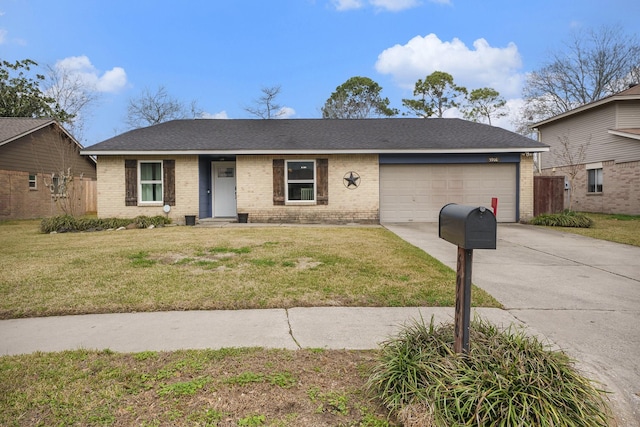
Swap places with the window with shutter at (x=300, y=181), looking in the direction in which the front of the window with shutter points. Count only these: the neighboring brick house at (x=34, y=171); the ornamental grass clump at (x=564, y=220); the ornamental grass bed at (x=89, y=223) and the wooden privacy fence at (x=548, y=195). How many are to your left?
2

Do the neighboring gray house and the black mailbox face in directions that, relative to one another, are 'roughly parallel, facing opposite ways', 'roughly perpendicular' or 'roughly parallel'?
roughly parallel

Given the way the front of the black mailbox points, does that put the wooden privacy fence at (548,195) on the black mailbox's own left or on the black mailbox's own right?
on the black mailbox's own left

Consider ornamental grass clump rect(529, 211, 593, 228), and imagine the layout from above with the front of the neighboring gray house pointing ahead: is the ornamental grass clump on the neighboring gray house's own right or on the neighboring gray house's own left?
on the neighboring gray house's own right

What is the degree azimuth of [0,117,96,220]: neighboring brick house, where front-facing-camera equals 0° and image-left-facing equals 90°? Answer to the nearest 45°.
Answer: approximately 45°

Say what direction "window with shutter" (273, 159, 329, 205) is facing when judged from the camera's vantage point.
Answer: facing the viewer

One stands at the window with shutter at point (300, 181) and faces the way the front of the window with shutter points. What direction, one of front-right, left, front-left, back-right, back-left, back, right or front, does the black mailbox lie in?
front

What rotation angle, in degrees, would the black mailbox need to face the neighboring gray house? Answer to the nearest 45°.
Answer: approximately 135° to its left

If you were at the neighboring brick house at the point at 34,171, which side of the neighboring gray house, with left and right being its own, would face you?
right

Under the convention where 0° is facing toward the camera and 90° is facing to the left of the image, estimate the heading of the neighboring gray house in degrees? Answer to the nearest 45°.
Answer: approximately 315°

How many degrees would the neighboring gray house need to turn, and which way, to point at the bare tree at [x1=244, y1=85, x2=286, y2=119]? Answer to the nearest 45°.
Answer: approximately 135° to its right

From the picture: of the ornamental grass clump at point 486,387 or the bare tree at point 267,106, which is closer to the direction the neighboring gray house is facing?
the ornamental grass clump

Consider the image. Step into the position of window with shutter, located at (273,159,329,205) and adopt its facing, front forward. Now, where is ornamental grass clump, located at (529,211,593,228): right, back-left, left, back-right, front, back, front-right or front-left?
left

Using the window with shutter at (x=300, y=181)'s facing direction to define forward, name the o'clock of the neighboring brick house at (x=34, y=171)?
The neighboring brick house is roughly at 4 o'clock from the window with shutter.

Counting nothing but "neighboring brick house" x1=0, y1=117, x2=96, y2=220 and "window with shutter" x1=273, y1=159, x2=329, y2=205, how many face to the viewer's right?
0

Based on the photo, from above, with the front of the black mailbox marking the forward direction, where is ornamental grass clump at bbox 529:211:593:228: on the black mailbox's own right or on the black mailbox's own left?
on the black mailbox's own left

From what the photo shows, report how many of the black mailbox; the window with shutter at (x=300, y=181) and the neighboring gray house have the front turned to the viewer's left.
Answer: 0

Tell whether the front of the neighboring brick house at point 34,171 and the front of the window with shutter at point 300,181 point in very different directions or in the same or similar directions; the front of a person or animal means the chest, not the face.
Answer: same or similar directions
